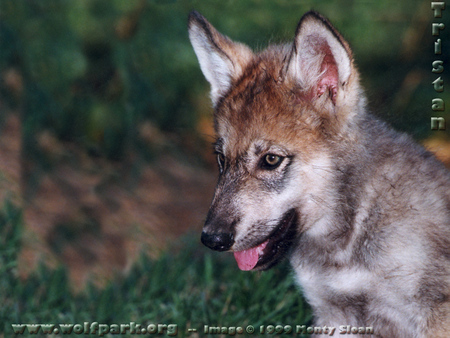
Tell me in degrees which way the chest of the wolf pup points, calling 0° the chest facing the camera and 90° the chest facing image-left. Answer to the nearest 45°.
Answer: approximately 45°
